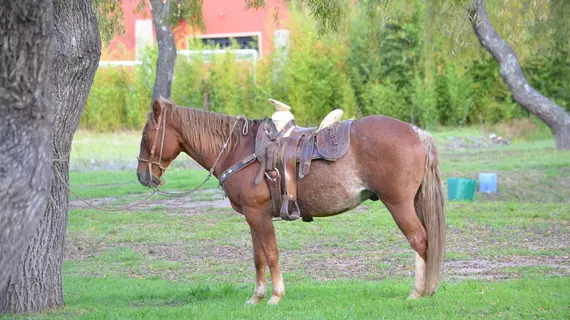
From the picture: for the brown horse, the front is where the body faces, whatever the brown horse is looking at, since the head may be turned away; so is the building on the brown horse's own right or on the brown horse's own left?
on the brown horse's own right

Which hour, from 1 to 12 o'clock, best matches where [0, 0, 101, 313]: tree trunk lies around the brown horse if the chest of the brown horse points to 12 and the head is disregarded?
The tree trunk is roughly at 12 o'clock from the brown horse.

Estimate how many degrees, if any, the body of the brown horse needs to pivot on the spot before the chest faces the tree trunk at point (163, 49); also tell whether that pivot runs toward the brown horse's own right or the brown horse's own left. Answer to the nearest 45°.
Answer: approximately 90° to the brown horse's own right

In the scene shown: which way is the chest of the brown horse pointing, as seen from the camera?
to the viewer's left

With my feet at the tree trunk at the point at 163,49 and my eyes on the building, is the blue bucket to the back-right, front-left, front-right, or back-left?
back-right

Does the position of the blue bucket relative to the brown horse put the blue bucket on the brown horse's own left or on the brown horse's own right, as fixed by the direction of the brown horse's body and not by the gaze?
on the brown horse's own right
